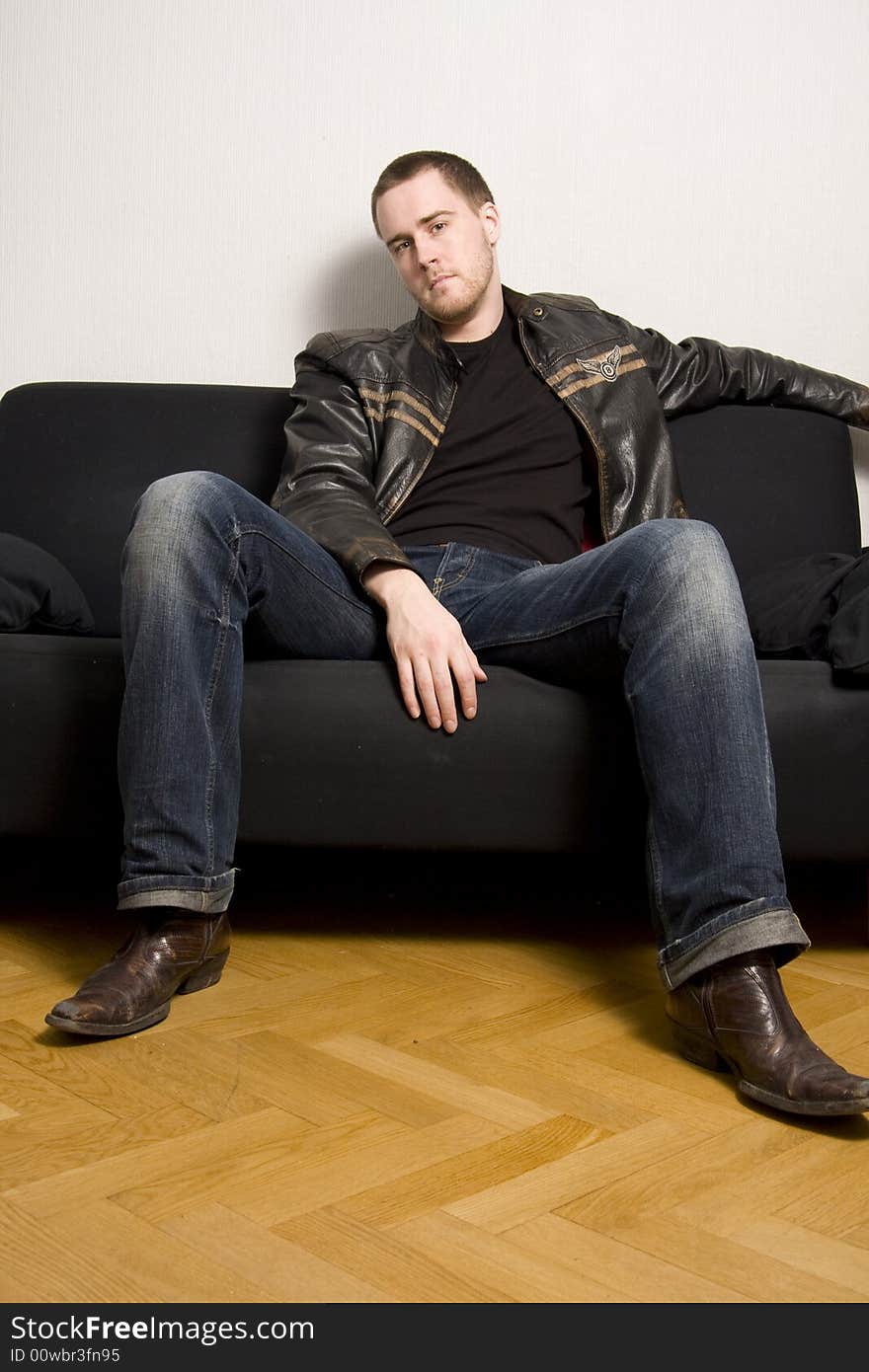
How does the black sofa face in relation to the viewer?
toward the camera

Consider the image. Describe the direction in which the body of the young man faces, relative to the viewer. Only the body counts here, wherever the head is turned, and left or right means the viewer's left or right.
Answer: facing the viewer
